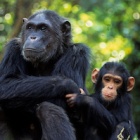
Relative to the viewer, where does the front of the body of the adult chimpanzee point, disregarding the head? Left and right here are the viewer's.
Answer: facing the viewer and to the left of the viewer
